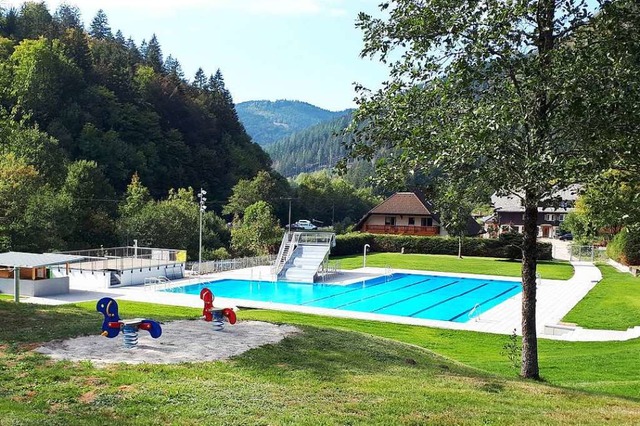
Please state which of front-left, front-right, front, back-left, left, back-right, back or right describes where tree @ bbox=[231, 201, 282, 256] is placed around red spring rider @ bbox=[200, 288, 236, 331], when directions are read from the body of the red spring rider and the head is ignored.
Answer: right

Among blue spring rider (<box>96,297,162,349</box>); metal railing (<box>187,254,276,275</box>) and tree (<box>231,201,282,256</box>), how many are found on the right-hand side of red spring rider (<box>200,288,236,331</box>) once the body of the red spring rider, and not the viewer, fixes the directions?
2

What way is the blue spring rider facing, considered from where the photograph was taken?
facing to the left of the viewer

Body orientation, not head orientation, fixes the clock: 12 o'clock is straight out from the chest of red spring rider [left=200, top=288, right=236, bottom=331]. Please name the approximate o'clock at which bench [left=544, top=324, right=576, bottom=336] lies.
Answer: The bench is roughly at 5 o'clock from the red spring rider.

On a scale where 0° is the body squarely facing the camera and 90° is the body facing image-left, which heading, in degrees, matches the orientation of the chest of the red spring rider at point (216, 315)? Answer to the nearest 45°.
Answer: approximately 90°

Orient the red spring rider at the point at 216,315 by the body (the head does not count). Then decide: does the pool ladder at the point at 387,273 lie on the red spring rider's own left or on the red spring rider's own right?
on the red spring rider's own right

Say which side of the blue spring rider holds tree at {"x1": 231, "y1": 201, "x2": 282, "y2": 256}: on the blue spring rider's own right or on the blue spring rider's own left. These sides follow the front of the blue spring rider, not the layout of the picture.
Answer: on the blue spring rider's own right

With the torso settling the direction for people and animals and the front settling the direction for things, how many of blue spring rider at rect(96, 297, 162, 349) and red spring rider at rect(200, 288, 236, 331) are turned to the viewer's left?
2

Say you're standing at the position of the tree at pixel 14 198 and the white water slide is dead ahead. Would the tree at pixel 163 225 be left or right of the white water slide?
left

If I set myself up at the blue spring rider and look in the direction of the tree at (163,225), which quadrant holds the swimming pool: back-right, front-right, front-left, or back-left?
front-right

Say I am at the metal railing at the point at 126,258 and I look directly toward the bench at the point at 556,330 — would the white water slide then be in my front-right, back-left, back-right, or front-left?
front-left

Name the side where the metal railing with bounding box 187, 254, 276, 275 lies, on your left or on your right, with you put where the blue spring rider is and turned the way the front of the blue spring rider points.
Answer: on your right

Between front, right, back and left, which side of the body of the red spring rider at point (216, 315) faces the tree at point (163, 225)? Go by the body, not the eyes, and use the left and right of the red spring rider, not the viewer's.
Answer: right
